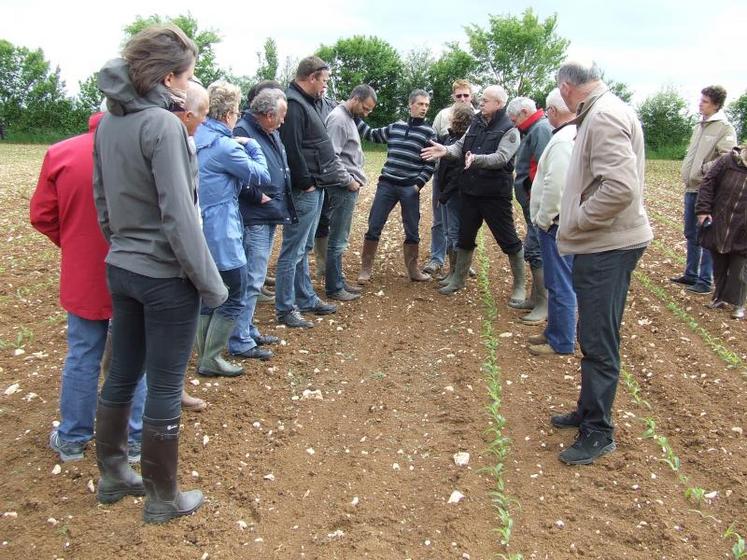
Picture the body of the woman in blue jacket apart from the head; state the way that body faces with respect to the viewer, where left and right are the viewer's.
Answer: facing to the right of the viewer

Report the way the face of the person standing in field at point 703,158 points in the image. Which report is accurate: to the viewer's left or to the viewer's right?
to the viewer's left

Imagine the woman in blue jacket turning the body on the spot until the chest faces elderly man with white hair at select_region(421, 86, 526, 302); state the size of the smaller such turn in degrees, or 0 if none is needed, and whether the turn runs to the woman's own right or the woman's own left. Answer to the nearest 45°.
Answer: approximately 45° to the woman's own left

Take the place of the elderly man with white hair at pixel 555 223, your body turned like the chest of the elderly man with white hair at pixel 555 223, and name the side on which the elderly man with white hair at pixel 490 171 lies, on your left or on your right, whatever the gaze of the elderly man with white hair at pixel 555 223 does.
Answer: on your right

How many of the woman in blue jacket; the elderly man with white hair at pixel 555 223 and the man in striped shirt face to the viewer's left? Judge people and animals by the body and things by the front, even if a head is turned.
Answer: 1

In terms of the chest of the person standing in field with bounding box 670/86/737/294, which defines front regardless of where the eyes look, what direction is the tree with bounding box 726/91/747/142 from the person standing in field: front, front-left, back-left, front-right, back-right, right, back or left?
back-right

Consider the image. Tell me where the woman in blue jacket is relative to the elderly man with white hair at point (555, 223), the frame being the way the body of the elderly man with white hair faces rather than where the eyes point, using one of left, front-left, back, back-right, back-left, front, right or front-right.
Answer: front-left

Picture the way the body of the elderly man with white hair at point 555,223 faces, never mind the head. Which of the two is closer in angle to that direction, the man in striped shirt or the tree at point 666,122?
the man in striped shirt

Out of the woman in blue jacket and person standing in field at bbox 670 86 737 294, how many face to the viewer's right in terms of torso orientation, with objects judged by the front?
1

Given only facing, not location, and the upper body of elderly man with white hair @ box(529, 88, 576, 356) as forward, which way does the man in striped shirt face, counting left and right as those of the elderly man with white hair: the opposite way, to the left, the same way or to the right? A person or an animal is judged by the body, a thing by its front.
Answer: to the left

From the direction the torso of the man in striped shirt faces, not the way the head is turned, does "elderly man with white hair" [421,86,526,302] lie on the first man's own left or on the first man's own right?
on the first man's own left

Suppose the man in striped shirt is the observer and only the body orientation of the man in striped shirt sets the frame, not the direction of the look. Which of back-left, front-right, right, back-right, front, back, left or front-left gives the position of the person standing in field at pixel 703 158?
left

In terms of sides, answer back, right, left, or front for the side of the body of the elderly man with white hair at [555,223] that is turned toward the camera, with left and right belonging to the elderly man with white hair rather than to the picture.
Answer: left

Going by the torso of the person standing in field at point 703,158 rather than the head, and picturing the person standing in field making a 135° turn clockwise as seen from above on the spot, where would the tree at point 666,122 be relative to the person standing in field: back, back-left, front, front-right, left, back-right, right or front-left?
front
